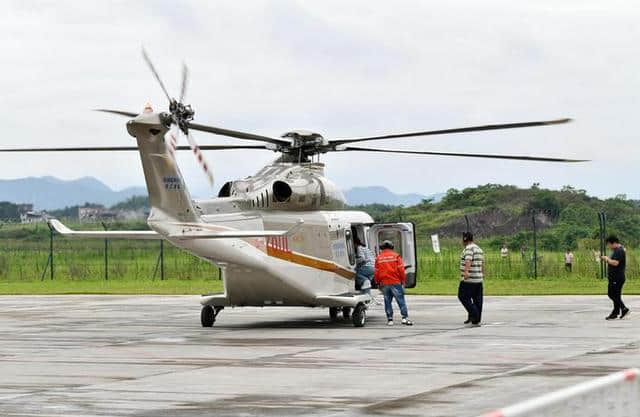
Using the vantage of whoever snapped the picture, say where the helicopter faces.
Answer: facing away from the viewer and to the right of the viewer

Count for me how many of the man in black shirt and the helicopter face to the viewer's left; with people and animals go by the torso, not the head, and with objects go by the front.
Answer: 1

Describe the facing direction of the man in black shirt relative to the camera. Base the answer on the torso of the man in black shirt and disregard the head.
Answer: to the viewer's left

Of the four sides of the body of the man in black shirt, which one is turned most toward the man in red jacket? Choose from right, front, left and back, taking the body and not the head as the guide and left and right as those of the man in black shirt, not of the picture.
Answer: front

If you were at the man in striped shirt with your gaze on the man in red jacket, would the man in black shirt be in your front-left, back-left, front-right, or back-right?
back-right

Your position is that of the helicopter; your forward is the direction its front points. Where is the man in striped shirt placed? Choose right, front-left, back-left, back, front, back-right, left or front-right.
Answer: front-right

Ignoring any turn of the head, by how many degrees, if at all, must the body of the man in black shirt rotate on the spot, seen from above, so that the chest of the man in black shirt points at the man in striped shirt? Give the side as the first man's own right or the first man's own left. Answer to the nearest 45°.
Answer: approximately 45° to the first man's own left

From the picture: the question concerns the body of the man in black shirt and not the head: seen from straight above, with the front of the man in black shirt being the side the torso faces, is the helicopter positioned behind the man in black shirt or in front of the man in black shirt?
in front
